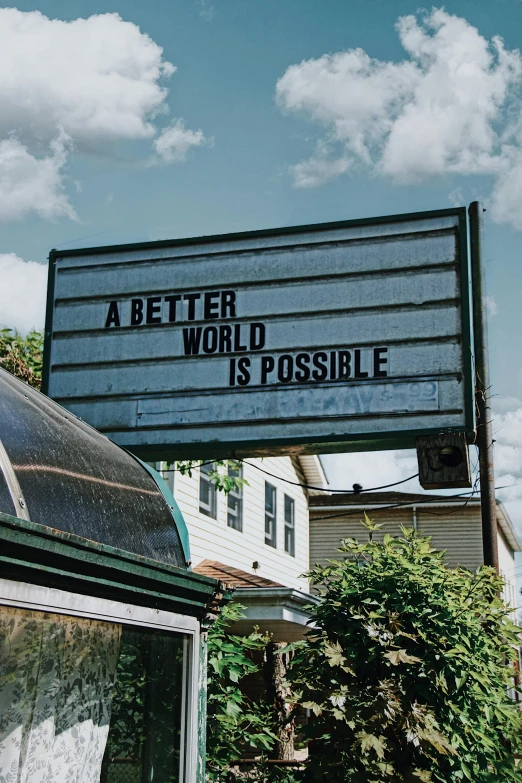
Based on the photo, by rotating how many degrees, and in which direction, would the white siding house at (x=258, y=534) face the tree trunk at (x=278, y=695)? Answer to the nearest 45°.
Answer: approximately 45° to its right

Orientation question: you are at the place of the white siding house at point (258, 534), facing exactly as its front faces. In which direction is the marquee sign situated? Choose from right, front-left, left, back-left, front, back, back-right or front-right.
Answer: front-right

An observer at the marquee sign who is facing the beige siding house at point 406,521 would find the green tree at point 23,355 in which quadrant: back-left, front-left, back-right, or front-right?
front-left

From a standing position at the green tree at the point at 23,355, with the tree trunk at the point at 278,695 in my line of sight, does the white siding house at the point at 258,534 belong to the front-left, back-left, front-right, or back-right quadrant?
front-left

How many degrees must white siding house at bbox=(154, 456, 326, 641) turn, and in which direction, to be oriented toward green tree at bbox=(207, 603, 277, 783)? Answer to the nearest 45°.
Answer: approximately 45° to its right

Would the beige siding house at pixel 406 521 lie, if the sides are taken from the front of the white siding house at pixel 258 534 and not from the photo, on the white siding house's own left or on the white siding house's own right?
on the white siding house's own left

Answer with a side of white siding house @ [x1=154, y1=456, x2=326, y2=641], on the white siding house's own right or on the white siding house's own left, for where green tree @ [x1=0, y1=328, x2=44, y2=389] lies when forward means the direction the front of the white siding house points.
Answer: on the white siding house's own right

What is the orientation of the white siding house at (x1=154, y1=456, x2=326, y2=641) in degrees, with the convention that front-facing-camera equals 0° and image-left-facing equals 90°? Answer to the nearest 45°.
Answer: approximately 315°

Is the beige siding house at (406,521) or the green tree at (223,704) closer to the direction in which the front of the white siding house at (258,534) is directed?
the green tree
